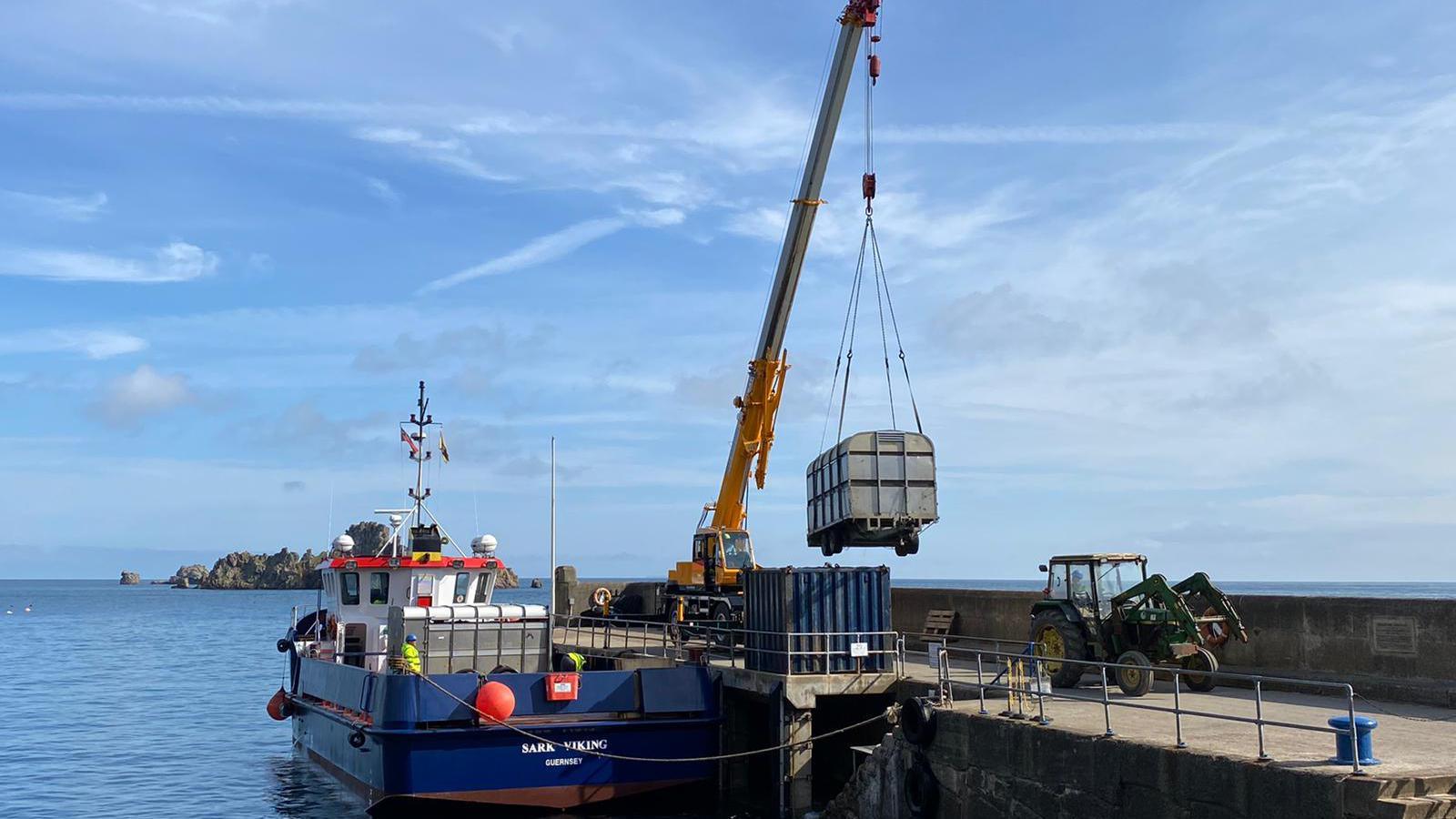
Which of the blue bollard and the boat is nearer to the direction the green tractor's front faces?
the blue bollard

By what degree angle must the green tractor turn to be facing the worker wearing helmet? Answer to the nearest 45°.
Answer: approximately 135° to its right

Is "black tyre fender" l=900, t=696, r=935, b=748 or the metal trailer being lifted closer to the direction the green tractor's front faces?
the black tyre fender

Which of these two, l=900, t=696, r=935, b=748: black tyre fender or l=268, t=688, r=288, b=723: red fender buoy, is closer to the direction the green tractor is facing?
the black tyre fender

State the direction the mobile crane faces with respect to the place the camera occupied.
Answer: facing the viewer and to the right of the viewer

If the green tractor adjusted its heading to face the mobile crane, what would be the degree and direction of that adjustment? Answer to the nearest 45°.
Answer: approximately 180°

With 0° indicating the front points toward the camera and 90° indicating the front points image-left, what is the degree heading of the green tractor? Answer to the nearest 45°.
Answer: approximately 315°

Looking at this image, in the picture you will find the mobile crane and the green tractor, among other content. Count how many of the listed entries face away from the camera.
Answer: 0

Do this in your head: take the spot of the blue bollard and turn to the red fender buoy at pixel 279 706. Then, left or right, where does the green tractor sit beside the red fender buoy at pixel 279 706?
right

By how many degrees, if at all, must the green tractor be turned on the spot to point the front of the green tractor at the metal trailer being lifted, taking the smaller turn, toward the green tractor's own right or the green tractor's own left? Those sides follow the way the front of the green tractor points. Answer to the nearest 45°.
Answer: approximately 180°

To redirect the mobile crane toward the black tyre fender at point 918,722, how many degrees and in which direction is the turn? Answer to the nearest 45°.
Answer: approximately 45° to its right

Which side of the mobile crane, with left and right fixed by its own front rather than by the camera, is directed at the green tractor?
front

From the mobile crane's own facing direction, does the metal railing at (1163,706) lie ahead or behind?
ahead

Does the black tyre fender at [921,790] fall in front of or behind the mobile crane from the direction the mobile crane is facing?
in front
